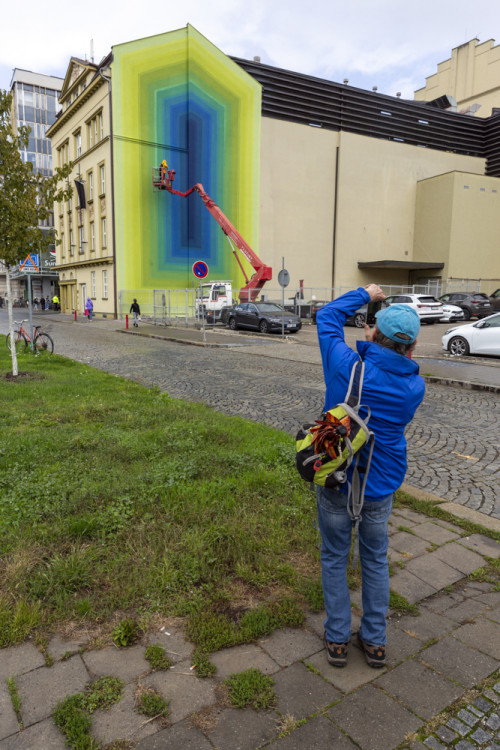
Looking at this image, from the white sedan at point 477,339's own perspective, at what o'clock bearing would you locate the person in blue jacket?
The person in blue jacket is roughly at 9 o'clock from the white sedan.

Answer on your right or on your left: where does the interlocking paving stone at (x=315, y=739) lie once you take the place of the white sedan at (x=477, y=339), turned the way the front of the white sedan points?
on your left

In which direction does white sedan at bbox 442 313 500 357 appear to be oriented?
to the viewer's left

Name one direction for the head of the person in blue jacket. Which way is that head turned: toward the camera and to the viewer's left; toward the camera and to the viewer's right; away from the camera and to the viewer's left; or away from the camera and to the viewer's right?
away from the camera and to the viewer's left

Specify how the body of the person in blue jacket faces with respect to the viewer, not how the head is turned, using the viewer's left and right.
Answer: facing away from the viewer and to the left of the viewer

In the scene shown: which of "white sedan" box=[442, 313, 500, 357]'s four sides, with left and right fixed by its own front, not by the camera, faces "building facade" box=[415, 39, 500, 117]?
right

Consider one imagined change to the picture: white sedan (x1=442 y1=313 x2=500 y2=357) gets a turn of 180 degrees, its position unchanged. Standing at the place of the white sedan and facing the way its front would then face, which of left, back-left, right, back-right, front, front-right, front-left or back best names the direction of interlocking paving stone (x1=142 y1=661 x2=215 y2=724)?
right

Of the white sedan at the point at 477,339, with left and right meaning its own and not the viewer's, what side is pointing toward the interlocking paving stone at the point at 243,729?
left

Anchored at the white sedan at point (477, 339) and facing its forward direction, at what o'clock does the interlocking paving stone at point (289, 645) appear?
The interlocking paving stone is roughly at 9 o'clock from the white sedan.

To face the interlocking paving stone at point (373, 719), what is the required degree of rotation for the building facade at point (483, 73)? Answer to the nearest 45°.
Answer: approximately 45° to its left

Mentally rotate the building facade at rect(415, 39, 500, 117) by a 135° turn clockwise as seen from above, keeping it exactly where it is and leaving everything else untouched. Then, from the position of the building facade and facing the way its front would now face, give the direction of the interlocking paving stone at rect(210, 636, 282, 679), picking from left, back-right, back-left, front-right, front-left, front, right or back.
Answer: back

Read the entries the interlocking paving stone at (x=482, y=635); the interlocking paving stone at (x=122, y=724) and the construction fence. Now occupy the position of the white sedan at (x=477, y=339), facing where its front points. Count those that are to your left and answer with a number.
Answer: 2
